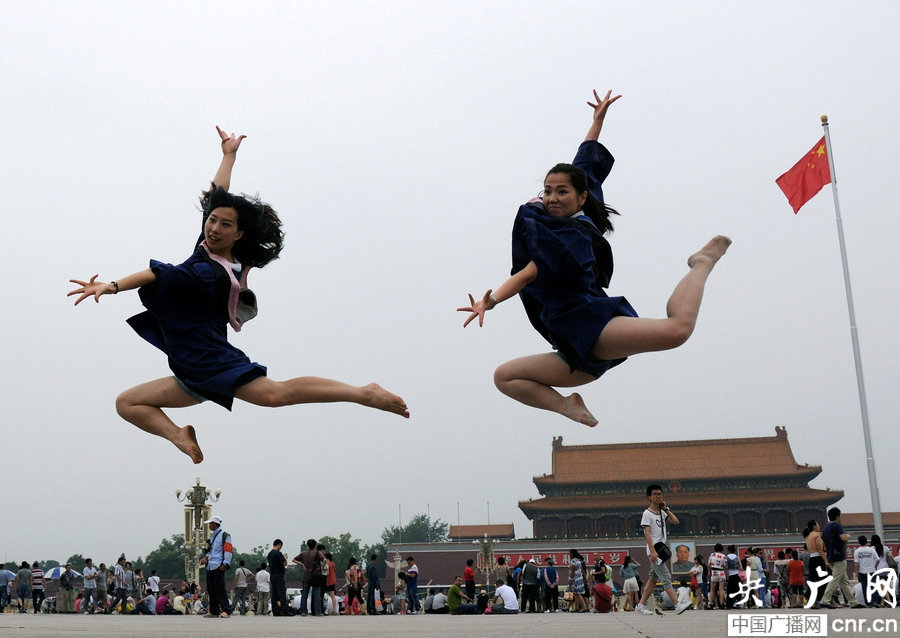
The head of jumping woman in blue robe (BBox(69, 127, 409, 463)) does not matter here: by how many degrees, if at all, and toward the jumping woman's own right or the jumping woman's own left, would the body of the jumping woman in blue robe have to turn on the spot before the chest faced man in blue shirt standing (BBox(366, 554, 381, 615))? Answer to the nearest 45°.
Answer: approximately 135° to the jumping woman's own right

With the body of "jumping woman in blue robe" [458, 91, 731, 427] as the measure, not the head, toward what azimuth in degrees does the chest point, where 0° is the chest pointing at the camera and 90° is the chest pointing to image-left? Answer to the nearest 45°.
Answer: approximately 45°

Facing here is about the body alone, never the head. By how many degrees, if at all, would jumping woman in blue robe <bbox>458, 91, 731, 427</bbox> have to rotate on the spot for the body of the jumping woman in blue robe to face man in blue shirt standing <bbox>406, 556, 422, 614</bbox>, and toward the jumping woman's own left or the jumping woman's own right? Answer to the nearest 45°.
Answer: approximately 135° to the jumping woman's own right

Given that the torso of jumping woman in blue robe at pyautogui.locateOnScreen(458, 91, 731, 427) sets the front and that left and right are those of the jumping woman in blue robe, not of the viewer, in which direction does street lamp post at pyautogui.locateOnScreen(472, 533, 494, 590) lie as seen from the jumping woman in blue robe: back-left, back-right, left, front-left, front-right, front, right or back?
back-right

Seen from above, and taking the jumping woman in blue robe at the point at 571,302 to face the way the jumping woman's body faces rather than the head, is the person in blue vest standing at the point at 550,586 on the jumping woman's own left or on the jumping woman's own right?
on the jumping woman's own right
